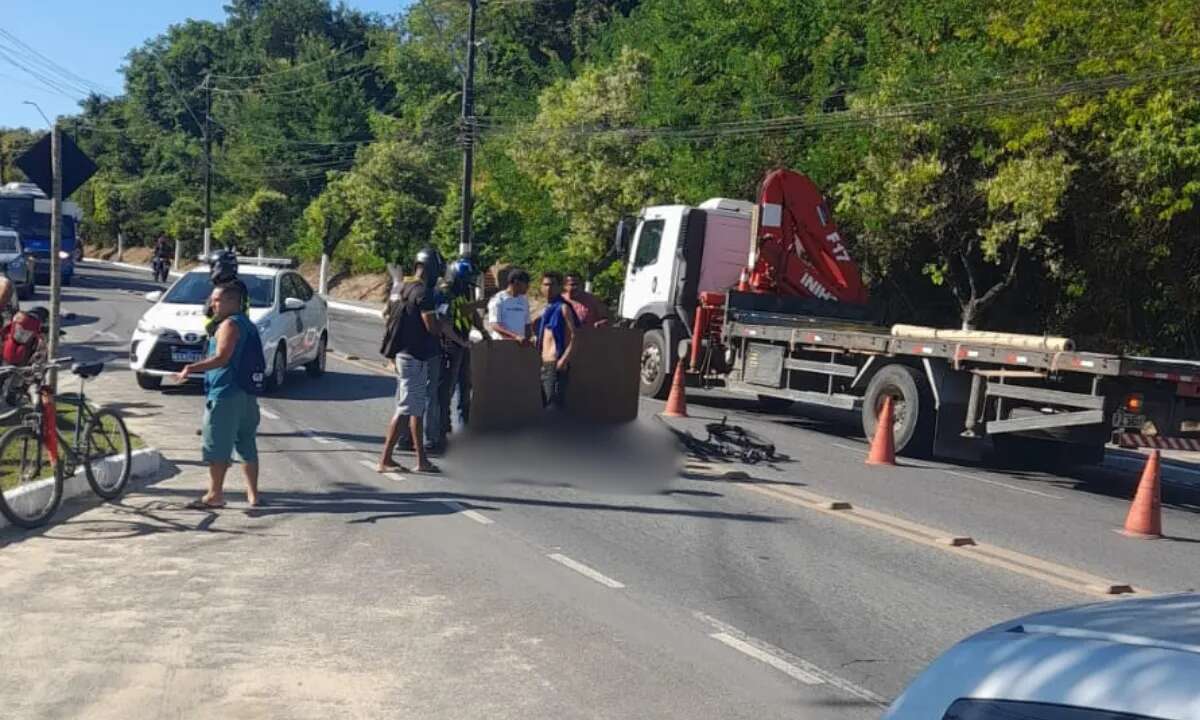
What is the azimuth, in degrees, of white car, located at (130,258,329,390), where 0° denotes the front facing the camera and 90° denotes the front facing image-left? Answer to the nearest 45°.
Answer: approximately 45°

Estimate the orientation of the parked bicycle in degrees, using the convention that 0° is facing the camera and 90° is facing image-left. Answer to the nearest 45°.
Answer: approximately 45°

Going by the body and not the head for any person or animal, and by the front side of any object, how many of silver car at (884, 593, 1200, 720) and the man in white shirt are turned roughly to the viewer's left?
0
